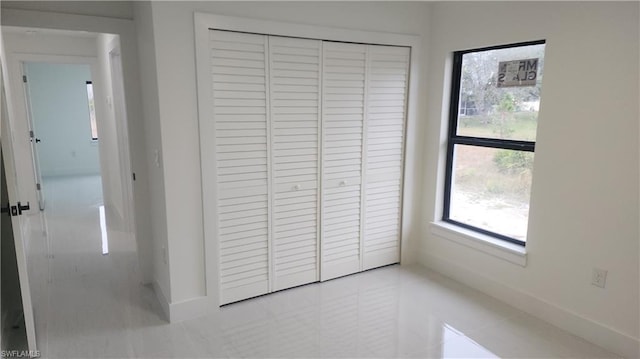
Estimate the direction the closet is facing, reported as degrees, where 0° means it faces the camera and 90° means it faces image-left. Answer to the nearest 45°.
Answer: approximately 315°

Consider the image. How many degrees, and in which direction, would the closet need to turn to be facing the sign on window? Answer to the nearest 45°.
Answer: approximately 45° to its left
